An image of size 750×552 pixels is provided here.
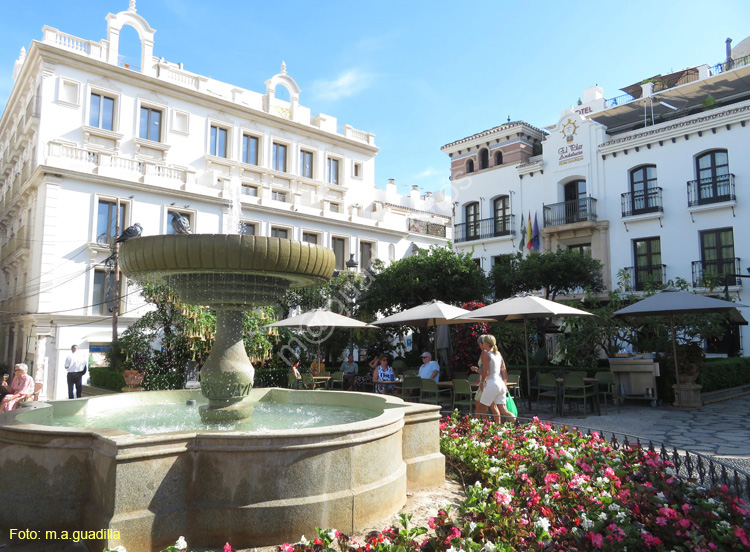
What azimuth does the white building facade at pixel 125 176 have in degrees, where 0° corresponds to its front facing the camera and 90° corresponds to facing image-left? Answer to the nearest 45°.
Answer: approximately 315°

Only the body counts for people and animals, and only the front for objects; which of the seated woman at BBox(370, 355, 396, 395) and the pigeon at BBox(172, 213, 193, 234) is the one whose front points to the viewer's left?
the pigeon

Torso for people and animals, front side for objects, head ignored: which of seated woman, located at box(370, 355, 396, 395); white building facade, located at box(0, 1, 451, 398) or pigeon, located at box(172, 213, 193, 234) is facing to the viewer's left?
the pigeon

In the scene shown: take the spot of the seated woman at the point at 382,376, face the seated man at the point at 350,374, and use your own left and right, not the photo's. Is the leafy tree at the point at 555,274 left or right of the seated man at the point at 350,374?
right

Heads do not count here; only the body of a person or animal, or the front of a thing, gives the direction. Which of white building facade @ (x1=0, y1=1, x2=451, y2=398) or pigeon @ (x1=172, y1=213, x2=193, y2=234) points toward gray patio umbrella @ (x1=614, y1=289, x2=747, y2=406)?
the white building facade

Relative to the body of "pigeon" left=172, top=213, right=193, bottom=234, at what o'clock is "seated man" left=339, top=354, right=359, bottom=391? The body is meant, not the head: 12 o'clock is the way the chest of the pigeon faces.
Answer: The seated man is roughly at 4 o'clock from the pigeon.

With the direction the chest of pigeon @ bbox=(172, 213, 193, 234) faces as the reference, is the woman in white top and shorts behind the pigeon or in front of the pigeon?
behind

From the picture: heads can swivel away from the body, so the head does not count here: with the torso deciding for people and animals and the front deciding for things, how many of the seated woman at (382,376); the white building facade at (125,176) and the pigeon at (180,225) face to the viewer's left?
1

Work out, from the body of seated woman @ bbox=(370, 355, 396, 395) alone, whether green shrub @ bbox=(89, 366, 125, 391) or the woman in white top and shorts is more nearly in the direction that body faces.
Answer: the woman in white top and shorts

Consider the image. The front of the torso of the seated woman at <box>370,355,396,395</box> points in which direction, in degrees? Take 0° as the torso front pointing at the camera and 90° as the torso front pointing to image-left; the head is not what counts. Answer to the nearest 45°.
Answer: approximately 315°

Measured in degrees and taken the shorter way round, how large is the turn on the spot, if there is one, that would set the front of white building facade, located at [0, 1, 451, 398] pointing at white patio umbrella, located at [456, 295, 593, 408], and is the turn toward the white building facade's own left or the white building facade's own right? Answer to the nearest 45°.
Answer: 0° — it already faces it

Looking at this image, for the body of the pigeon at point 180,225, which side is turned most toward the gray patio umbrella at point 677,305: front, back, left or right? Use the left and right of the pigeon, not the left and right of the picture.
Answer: back

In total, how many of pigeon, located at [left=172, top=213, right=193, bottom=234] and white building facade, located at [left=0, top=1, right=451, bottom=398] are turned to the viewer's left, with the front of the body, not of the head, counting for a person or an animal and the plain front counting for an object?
1

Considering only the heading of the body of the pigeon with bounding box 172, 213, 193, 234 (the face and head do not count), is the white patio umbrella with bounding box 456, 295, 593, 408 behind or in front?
behind

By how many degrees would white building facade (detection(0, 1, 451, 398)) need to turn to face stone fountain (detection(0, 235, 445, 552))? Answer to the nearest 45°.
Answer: approximately 45° to its right

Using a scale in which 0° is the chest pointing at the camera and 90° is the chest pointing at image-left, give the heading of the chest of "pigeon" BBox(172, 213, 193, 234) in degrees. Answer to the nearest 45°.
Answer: approximately 90°
